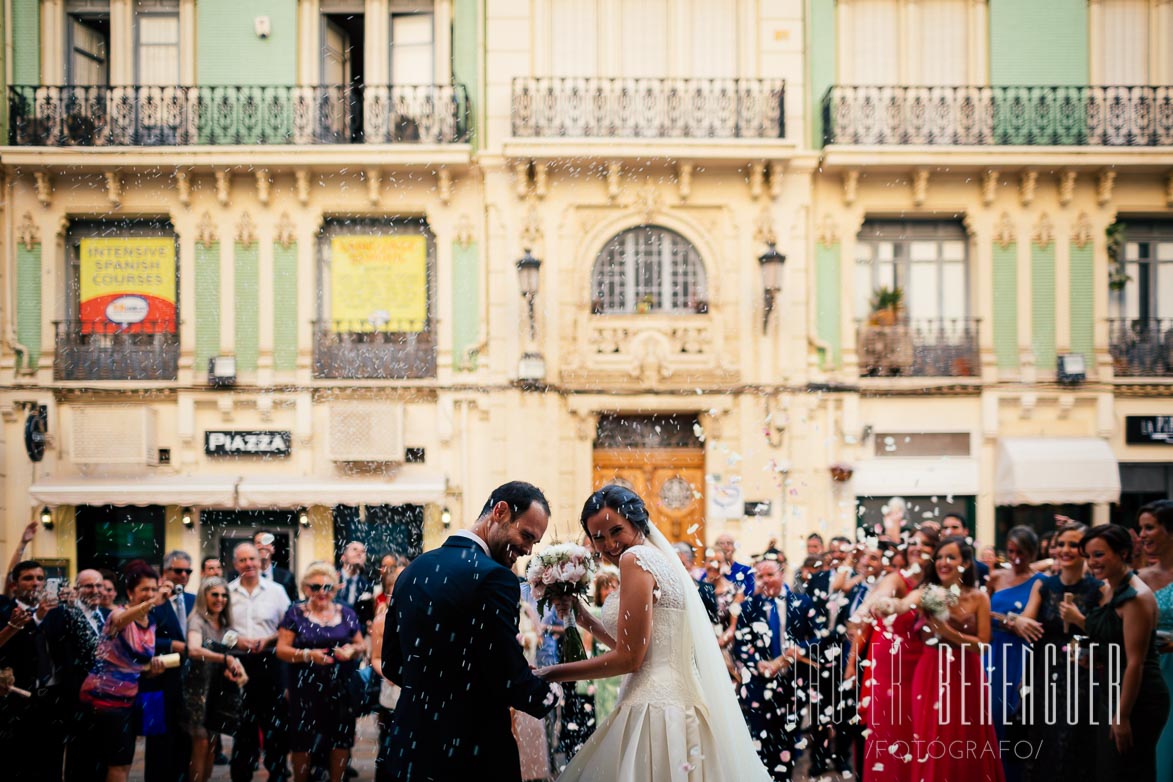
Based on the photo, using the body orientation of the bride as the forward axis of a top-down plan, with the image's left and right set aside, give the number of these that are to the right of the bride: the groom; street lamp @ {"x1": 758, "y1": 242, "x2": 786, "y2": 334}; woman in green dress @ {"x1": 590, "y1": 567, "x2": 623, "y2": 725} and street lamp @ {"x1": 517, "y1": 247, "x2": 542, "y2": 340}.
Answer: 3

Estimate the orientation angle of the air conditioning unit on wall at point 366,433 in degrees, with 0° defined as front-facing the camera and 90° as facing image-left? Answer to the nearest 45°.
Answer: approximately 0°

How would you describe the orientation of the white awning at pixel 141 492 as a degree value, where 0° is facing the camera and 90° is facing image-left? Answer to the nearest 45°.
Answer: approximately 0°

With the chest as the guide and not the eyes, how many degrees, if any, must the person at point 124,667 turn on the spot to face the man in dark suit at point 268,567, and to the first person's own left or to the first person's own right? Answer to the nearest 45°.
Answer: approximately 90° to the first person's own left

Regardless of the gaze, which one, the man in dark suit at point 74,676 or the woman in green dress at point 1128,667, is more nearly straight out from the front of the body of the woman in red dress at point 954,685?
the man in dark suit

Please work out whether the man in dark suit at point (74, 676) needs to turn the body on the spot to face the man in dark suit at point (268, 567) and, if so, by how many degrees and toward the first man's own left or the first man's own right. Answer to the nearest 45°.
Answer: approximately 90° to the first man's own left

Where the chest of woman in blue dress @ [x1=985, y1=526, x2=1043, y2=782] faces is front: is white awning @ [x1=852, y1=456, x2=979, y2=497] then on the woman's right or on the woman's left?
on the woman's right

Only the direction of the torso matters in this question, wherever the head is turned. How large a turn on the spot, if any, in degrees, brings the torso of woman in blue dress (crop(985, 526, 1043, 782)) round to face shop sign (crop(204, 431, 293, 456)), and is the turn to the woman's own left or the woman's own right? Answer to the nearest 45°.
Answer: approximately 90° to the woman's own right

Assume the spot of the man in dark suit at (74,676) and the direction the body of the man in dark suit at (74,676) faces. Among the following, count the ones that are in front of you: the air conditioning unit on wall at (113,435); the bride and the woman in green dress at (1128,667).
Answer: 2
